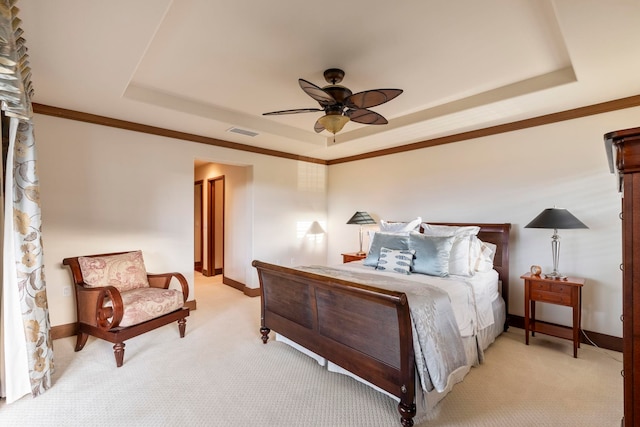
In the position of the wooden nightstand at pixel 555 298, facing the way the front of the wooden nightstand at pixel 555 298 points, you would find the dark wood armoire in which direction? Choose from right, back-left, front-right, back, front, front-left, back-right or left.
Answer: front-left

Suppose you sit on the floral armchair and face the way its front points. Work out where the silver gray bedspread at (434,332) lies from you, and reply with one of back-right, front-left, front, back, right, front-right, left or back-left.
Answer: front

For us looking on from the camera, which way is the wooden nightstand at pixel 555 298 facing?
facing the viewer and to the left of the viewer

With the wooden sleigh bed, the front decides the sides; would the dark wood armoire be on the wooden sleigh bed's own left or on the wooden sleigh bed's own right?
on the wooden sleigh bed's own left

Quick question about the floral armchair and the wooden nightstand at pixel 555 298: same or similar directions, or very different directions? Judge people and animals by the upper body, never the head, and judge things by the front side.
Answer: very different directions

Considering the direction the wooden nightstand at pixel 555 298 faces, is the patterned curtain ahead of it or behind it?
ahead

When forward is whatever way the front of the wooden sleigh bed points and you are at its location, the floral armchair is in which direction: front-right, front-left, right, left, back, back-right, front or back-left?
front-right

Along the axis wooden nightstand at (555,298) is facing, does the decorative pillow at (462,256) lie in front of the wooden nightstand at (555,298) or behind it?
in front

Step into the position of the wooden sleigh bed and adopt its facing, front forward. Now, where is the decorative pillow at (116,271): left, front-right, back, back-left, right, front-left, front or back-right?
front-right

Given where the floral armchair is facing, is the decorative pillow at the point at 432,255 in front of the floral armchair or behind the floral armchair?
in front

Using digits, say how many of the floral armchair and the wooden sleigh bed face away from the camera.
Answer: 0
